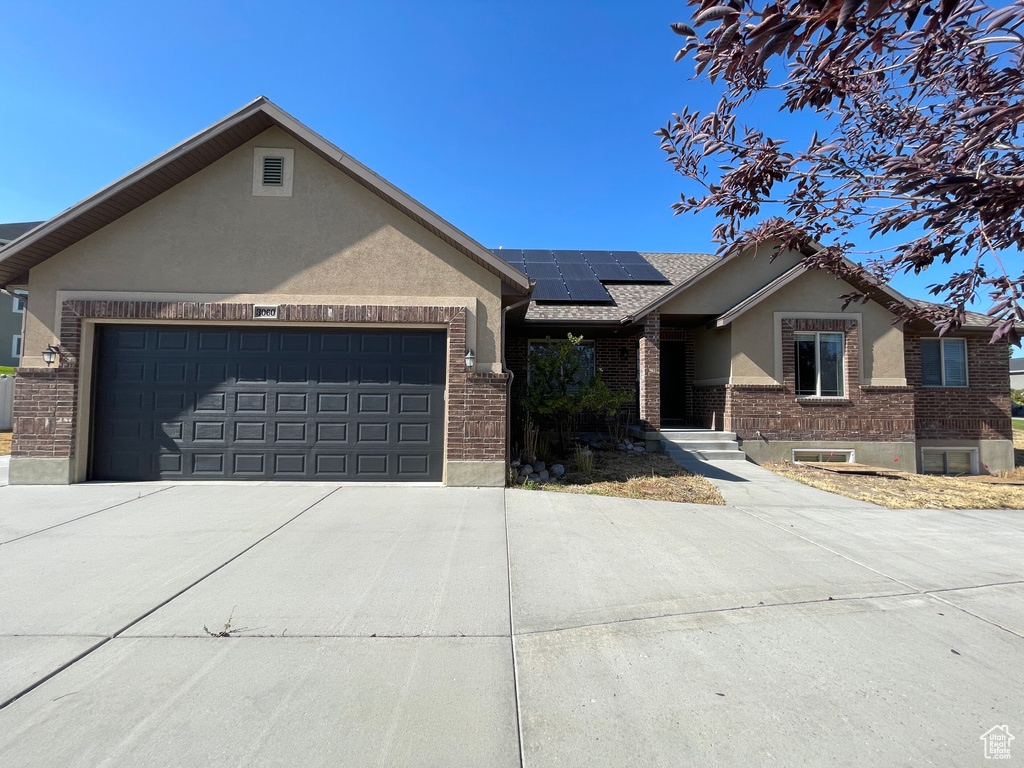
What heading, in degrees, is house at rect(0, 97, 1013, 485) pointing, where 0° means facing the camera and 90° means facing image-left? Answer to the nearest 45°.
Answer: approximately 0°

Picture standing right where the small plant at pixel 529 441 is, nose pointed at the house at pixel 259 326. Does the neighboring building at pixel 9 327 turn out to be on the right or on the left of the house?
right

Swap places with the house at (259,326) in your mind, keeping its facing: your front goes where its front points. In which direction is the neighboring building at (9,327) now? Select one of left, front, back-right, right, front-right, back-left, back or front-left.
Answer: back-right

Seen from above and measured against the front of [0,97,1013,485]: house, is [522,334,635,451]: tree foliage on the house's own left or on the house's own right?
on the house's own left
